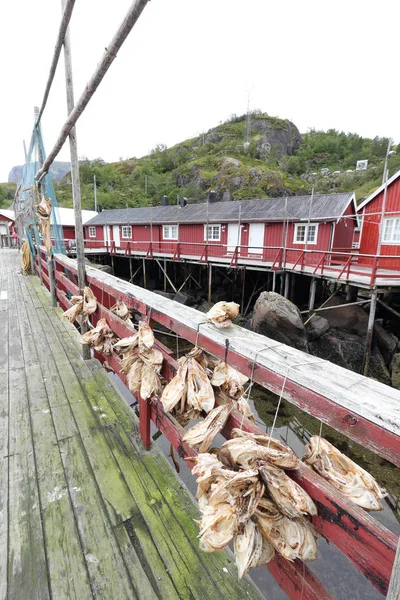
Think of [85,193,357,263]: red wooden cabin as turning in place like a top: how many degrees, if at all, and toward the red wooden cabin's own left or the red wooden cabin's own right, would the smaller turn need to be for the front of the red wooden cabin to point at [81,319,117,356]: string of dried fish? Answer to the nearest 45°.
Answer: approximately 45° to the red wooden cabin's own left

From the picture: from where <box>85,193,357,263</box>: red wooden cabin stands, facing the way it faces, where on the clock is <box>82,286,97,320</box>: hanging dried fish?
The hanging dried fish is roughly at 11 o'clock from the red wooden cabin.

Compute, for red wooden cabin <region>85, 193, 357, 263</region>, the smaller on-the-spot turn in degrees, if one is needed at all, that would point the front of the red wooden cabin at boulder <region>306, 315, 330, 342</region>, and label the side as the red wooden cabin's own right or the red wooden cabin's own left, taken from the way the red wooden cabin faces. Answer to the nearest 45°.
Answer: approximately 45° to the red wooden cabin's own left

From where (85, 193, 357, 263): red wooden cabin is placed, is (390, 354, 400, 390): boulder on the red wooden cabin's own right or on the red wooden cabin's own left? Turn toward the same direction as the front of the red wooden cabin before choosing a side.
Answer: on the red wooden cabin's own left

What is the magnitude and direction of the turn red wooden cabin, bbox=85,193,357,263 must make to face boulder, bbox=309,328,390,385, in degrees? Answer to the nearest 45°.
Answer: approximately 45° to its left

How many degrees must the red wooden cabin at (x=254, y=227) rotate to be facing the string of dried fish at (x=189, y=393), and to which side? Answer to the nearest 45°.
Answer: approximately 45° to its left

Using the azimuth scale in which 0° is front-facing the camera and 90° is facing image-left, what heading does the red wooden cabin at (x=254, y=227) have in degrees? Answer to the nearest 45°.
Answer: approximately 45°
